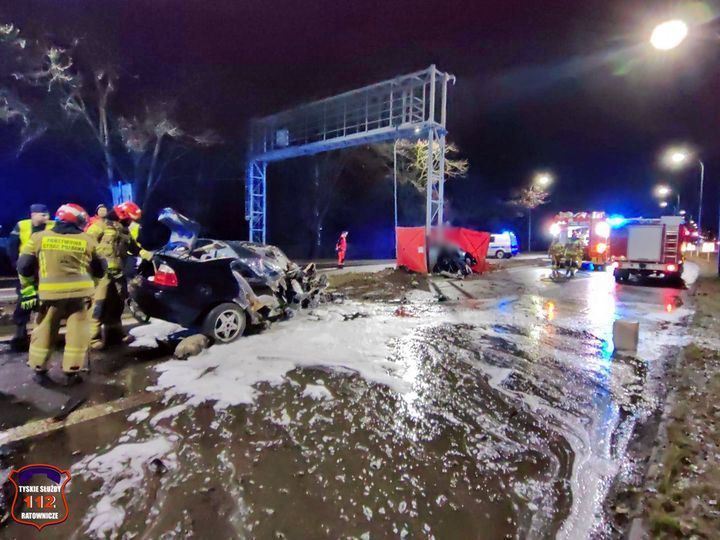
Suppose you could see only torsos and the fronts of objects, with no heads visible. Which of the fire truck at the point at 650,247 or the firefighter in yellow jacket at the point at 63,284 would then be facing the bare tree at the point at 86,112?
the firefighter in yellow jacket

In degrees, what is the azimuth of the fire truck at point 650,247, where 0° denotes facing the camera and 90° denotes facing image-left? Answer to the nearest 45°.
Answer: approximately 180°

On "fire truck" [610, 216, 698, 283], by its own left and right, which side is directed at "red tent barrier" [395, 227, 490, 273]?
left

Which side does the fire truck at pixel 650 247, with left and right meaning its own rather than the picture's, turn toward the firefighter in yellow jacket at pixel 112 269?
back

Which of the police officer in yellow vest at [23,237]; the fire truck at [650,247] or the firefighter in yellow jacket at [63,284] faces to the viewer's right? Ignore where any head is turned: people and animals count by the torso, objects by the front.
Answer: the police officer in yellow vest at [23,237]

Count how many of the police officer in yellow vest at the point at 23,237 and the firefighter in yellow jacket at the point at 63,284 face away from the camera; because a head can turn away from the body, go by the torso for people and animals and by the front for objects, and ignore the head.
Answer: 1

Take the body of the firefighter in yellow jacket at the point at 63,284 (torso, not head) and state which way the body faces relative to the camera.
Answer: away from the camera

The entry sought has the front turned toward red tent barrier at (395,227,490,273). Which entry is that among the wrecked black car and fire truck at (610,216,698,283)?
the wrecked black car

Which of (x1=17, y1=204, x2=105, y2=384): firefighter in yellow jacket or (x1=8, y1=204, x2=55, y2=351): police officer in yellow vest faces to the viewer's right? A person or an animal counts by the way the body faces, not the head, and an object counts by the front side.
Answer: (x1=8, y1=204, x2=55, y2=351): police officer in yellow vest

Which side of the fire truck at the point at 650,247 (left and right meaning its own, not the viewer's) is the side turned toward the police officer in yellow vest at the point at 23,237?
back
